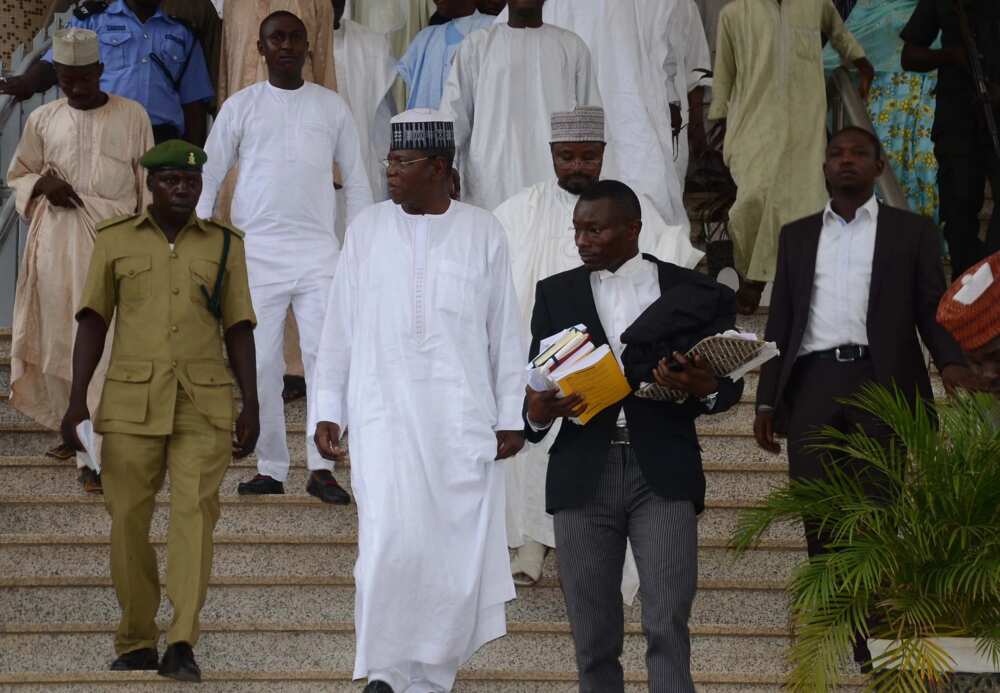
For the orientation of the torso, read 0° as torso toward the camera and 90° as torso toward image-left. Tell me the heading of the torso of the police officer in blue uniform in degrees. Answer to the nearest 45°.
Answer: approximately 0°

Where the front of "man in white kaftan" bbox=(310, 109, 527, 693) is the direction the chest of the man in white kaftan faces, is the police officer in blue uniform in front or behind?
behind

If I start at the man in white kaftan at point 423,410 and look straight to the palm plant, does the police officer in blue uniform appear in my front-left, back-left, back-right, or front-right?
back-left

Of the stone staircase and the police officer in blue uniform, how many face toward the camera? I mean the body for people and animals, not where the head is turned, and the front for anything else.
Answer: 2

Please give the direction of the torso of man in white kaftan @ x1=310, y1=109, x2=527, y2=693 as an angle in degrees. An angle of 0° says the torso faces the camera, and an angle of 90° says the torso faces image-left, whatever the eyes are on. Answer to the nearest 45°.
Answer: approximately 0°
